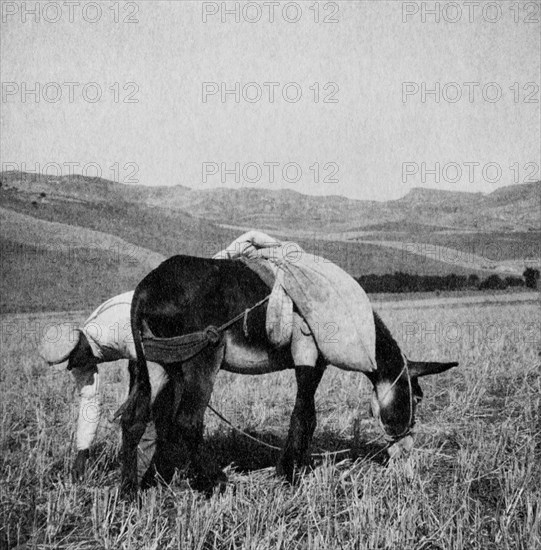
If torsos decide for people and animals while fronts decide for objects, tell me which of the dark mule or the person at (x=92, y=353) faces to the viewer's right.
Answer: the dark mule

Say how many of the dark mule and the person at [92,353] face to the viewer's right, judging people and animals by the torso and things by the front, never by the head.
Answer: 1

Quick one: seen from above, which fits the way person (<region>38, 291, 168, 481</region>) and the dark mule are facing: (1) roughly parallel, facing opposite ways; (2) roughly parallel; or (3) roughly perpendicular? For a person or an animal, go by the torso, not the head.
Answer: roughly parallel, facing opposite ways

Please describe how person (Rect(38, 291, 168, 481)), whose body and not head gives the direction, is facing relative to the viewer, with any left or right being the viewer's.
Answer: facing to the left of the viewer

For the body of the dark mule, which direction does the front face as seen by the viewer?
to the viewer's right
